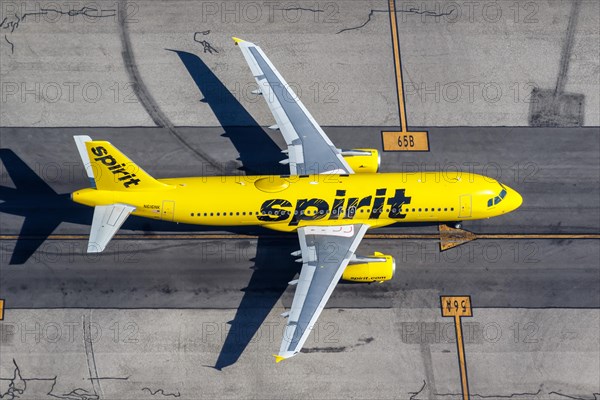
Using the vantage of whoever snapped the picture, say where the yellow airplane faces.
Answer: facing to the right of the viewer
